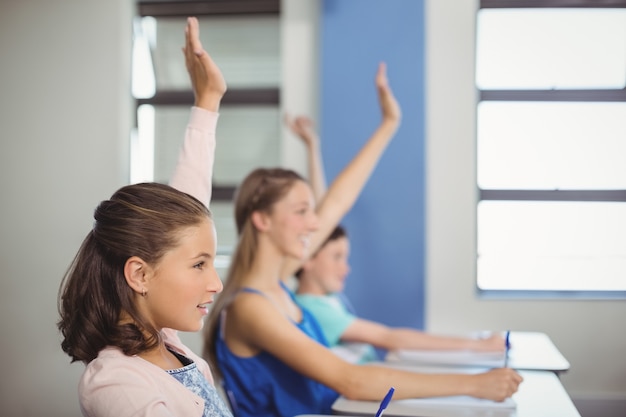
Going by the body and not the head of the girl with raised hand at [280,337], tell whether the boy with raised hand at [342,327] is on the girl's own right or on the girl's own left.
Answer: on the girl's own left

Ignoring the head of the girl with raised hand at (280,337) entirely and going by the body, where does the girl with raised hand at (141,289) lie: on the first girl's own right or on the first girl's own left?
on the first girl's own right

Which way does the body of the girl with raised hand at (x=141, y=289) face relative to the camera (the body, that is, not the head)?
to the viewer's right

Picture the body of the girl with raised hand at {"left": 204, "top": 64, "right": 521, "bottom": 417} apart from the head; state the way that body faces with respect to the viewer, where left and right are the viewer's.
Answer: facing to the right of the viewer

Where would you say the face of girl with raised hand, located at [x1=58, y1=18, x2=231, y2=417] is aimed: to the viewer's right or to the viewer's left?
to the viewer's right

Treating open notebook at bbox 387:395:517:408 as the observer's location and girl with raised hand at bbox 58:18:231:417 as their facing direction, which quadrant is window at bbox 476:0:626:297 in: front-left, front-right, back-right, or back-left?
back-right

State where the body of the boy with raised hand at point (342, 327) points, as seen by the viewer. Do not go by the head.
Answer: to the viewer's right

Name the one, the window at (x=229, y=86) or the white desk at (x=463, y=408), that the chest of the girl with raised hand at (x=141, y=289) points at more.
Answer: the white desk

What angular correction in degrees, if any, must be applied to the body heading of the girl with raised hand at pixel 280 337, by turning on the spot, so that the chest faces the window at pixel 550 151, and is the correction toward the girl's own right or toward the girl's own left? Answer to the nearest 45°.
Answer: approximately 45° to the girl's own left

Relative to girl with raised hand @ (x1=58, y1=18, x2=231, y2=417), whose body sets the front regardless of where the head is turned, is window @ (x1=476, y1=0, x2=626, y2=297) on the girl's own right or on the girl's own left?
on the girl's own left
